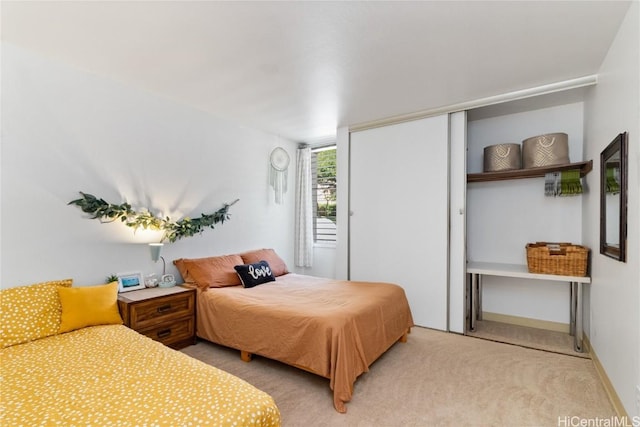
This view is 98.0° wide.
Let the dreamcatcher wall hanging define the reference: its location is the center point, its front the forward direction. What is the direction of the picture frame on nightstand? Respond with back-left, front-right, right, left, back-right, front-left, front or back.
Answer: right

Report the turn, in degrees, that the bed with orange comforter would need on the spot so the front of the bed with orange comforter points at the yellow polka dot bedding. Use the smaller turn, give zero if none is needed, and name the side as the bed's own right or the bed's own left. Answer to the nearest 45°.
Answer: approximately 90° to the bed's own right

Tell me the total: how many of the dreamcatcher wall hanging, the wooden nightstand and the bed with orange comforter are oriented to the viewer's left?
0

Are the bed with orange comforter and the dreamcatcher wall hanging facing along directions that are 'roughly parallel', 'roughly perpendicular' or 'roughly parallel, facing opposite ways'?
roughly parallel

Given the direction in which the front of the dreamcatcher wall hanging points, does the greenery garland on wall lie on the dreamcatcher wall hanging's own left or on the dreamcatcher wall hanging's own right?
on the dreamcatcher wall hanging's own right

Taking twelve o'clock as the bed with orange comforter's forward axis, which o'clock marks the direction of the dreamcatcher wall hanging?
The dreamcatcher wall hanging is roughly at 7 o'clock from the bed with orange comforter.

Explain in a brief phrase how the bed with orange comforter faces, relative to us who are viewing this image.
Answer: facing the viewer and to the right of the viewer

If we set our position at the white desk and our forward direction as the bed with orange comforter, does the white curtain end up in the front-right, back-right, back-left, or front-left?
front-right

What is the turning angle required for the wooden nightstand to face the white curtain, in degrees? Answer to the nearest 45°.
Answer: approximately 90° to its left

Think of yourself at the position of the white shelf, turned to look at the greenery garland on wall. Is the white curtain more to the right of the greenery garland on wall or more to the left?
right

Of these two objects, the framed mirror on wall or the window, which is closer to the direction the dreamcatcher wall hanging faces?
the framed mirror on wall

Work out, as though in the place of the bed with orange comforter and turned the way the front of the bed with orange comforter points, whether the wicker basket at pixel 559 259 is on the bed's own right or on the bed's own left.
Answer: on the bed's own left

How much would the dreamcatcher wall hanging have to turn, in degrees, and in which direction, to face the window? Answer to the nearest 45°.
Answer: approximately 45° to its left
